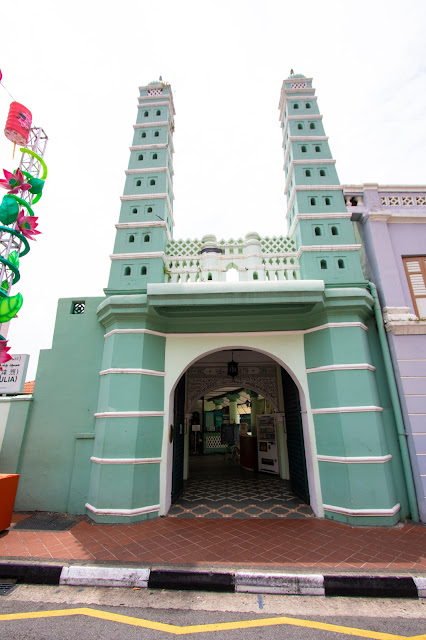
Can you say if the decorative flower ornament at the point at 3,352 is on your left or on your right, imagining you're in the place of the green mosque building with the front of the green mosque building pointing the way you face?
on your right

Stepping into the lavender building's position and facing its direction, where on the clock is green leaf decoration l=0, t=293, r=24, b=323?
The green leaf decoration is roughly at 2 o'clock from the lavender building.

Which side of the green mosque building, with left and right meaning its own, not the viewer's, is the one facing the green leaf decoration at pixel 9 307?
right

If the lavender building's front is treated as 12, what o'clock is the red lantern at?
The red lantern is roughly at 2 o'clock from the lavender building.

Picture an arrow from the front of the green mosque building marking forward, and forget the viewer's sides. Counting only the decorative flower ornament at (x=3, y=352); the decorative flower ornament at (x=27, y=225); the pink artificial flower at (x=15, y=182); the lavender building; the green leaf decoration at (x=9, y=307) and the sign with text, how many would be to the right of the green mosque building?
5

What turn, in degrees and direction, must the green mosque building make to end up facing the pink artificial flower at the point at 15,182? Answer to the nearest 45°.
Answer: approximately 90° to its right

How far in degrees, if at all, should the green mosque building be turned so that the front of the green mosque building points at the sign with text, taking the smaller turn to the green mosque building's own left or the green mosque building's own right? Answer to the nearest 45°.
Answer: approximately 90° to the green mosque building's own right

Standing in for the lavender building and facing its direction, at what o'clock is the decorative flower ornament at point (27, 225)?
The decorative flower ornament is roughly at 2 o'clock from the lavender building.

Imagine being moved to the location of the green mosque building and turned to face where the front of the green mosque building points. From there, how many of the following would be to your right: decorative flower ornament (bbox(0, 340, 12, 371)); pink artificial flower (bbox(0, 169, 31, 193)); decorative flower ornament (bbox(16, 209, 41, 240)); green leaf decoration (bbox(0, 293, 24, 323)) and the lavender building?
4

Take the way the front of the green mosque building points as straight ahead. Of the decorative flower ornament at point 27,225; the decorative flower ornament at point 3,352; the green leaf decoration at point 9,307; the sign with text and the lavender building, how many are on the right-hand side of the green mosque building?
4

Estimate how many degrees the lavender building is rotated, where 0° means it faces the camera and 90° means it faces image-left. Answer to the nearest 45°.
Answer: approximately 0°

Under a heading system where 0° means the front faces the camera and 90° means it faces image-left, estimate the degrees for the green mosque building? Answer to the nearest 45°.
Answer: approximately 0°

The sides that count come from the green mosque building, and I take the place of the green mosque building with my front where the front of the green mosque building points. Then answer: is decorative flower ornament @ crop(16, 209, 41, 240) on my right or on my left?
on my right

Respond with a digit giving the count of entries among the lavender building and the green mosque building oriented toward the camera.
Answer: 2
